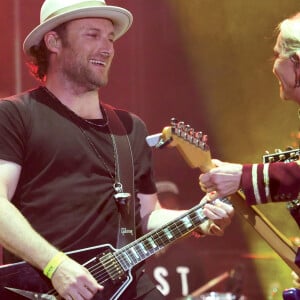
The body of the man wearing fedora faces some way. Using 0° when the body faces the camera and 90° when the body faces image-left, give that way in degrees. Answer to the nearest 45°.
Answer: approximately 315°
